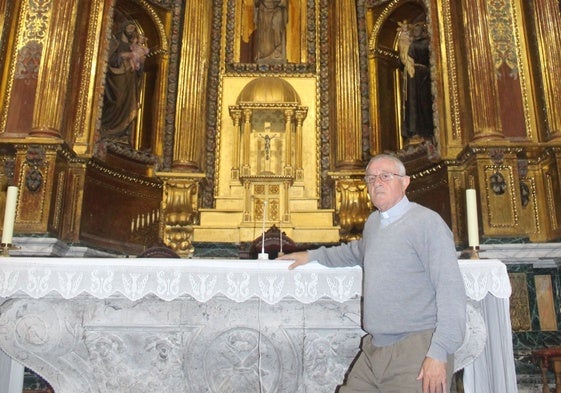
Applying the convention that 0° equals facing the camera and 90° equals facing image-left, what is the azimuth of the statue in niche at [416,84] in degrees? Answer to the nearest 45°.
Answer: approximately 45°

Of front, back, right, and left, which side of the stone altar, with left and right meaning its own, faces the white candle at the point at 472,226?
left

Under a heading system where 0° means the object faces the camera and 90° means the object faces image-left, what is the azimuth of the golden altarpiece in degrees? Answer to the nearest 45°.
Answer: approximately 0°

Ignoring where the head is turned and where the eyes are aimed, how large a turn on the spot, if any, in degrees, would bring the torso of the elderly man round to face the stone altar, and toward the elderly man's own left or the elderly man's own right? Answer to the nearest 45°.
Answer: approximately 90° to the elderly man's own right

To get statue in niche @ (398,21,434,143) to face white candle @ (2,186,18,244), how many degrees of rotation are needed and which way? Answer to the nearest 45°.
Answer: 0° — it already faces it

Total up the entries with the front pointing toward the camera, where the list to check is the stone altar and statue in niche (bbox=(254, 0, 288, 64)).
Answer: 2

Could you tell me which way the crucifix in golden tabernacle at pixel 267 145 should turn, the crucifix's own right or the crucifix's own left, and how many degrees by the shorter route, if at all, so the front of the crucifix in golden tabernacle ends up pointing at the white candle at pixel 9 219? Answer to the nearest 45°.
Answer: approximately 45° to the crucifix's own right

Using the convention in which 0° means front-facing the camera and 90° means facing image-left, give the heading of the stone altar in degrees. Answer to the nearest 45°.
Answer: approximately 0°
